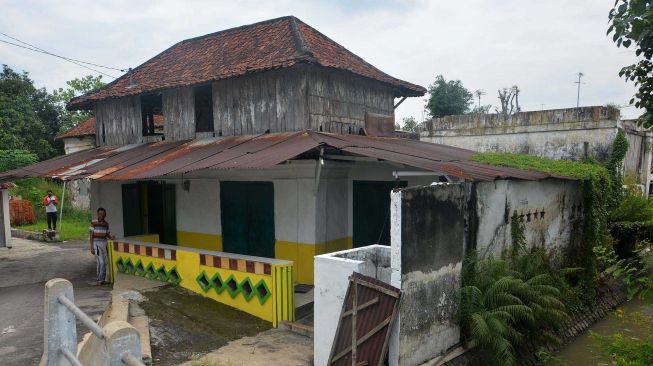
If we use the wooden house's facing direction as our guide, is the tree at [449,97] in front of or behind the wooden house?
behind

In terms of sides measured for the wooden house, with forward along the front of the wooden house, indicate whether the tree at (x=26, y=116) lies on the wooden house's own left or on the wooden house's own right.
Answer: on the wooden house's own right

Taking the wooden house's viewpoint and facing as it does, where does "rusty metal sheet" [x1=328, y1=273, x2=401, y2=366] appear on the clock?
The rusty metal sheet is roughly at 10 o'clock from the wooden house.

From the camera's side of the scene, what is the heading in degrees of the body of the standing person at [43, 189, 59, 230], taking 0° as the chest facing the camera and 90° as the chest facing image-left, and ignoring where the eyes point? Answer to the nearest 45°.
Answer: approximately 0°

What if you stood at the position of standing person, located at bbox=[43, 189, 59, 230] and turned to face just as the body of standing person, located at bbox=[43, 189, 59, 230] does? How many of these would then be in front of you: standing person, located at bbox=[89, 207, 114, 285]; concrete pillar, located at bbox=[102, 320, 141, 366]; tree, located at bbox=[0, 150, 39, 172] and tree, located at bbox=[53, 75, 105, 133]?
2

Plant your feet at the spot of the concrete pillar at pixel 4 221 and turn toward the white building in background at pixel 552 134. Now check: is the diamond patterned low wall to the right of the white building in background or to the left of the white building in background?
right

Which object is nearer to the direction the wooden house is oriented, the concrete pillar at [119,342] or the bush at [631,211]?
the concrete pillar

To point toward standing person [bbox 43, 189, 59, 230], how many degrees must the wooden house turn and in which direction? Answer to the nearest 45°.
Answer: approximately 90° to its right

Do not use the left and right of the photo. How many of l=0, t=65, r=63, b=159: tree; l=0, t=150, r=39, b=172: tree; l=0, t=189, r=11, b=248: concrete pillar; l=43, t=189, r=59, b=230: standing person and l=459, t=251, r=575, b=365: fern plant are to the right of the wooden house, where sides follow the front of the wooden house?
4

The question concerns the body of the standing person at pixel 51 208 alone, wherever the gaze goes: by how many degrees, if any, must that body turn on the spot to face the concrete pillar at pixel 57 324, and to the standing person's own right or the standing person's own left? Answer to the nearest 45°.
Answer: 0° — they already face it

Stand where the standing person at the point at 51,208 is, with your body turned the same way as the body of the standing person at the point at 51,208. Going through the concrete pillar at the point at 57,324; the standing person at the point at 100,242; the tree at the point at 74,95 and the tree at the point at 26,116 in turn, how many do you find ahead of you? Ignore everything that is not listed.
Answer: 2

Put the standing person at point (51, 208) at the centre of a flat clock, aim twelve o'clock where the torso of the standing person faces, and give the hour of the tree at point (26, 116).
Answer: The tree is roughly at 6 o'clock from the standing person.

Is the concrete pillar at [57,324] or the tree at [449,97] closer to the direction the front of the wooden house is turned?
the concrete pillar

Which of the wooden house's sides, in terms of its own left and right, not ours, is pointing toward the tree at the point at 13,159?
right
